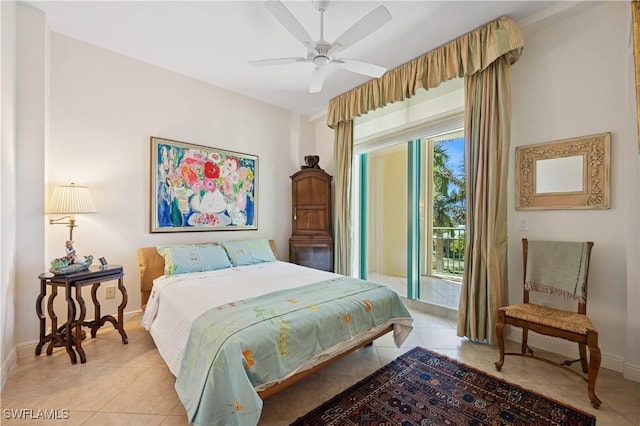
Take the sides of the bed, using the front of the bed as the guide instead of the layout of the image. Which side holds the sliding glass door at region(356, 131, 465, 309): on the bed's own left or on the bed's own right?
on the bed's own left

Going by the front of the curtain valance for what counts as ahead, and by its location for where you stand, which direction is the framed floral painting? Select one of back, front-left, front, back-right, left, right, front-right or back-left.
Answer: front-right

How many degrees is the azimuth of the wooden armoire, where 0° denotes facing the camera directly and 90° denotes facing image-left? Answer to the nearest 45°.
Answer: approximately 0°

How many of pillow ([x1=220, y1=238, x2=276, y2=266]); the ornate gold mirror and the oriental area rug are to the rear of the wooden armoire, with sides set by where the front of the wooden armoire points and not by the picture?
0

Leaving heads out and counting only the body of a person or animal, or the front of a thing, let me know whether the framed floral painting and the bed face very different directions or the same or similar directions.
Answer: same or similar directions

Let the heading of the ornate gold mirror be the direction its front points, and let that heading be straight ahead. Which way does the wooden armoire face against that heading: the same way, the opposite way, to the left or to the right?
to the left

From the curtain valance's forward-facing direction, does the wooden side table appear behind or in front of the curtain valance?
in front

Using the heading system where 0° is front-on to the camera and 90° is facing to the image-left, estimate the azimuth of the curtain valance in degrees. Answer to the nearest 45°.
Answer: approximately 45°

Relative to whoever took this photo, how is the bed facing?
facing the viewer and to the right of the viewer

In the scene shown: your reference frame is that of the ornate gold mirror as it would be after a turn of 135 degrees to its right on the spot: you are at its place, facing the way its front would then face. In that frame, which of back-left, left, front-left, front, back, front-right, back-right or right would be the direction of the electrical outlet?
back-left

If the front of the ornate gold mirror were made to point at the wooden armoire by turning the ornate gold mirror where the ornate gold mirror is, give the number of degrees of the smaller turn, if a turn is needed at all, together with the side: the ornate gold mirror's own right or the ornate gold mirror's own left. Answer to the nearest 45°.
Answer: approximately 45° to the ornate gold mirror's own right

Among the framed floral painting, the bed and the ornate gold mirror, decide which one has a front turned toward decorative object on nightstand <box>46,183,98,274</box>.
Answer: the ornate gold mirror

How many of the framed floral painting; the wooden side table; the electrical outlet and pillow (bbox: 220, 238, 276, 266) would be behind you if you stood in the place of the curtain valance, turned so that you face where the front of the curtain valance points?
0

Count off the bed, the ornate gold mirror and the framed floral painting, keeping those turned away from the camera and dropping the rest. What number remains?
0

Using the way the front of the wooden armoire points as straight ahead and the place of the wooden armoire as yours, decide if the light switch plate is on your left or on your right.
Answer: on your left

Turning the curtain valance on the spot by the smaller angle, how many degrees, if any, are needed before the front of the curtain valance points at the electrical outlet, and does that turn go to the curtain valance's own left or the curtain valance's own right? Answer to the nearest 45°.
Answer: approximately 45° to the curtain valance's own right

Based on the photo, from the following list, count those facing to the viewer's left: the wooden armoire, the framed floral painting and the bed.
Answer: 0
